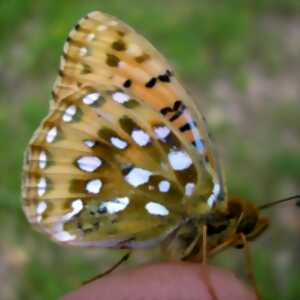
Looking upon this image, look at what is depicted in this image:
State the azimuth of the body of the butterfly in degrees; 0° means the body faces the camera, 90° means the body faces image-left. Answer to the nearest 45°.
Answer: approximately 270°
